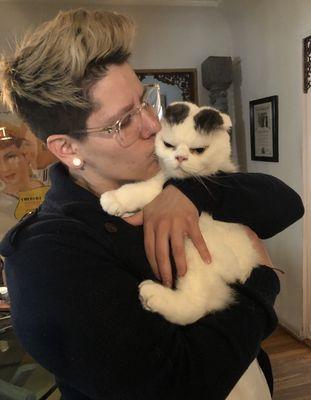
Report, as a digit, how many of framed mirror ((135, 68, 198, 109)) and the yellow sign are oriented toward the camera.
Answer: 2

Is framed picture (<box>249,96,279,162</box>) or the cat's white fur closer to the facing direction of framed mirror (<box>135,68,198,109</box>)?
the cat's white fur

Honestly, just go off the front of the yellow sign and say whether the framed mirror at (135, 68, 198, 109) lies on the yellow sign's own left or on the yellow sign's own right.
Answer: on the yellow sign's own left

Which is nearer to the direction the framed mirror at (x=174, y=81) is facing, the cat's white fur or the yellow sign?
the cat's white fur

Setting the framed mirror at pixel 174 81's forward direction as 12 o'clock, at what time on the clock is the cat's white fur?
The cat's white fur is roughly at 12 o'clock from the framed mirror.

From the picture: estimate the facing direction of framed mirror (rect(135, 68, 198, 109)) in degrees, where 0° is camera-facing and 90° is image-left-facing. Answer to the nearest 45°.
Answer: approximately 0°

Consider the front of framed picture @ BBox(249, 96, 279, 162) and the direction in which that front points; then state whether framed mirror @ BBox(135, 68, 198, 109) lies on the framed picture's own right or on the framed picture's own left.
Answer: on the framed picture's own right

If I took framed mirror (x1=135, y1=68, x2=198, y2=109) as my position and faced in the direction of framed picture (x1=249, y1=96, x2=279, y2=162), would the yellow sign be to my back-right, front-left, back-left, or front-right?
back-right

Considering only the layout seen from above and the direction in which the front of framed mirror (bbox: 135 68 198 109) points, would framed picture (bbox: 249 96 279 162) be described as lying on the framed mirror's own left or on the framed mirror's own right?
on the framed mirror's own left
